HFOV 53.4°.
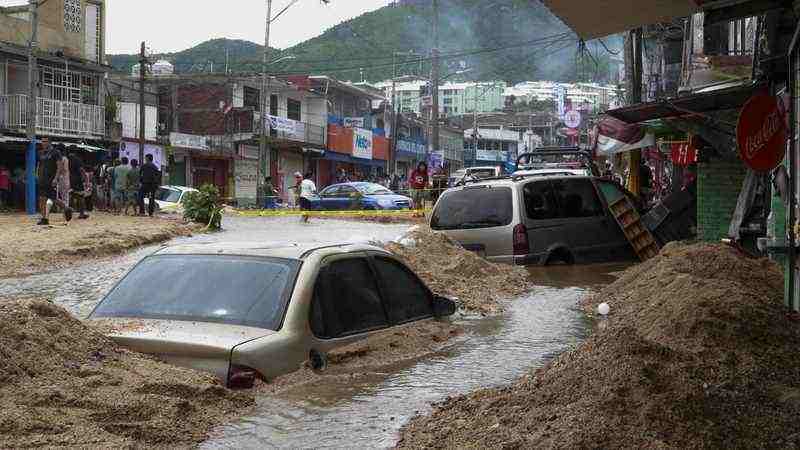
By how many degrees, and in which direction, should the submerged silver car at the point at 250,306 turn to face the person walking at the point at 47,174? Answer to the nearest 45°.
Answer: approximately 45° to its left

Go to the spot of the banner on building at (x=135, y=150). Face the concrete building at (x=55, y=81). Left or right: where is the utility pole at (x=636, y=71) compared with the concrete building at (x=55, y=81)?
left

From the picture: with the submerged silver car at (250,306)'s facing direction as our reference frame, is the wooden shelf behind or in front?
in front

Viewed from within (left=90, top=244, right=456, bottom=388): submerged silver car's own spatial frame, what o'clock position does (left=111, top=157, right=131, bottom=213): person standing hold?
The person standing is roughly at 10 o'clock from the submerged silver car.

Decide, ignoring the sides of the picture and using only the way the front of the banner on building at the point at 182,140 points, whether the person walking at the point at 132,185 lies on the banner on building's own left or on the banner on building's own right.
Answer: on the banner on building's own right

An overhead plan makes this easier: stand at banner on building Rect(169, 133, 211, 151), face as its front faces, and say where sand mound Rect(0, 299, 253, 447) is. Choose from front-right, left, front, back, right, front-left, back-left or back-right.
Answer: front-right

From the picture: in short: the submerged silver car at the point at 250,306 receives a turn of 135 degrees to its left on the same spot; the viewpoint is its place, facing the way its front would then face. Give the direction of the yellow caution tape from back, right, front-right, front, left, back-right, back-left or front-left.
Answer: right

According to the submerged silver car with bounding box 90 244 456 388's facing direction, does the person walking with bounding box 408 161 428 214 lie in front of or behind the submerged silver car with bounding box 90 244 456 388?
in front

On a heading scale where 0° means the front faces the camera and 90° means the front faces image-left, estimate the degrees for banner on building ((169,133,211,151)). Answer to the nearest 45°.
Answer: approximately 315°

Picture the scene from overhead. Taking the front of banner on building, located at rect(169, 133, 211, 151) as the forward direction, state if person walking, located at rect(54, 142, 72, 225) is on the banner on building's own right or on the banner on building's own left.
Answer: on the banner on building's own right

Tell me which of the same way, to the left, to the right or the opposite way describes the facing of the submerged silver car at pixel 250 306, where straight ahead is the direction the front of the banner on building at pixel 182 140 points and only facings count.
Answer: to the left
